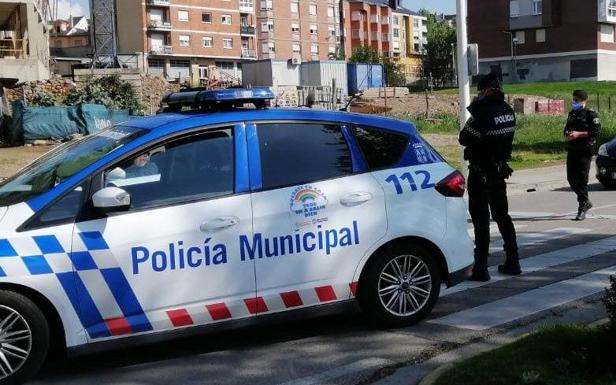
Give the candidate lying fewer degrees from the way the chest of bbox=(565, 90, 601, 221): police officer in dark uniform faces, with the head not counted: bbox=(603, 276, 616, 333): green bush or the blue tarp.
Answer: the green bush

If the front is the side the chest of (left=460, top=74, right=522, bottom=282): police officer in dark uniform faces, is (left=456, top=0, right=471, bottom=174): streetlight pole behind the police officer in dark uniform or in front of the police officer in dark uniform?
in front

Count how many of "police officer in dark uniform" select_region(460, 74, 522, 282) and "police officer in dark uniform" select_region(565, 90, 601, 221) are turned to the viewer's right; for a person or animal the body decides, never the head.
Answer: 0

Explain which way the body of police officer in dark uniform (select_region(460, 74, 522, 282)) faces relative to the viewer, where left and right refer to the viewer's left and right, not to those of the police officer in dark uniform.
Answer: facing away from the viewer and to the left of the viewer

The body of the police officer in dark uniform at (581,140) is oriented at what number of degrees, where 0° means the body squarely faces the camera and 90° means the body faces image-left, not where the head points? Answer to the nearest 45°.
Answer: approximately 45°

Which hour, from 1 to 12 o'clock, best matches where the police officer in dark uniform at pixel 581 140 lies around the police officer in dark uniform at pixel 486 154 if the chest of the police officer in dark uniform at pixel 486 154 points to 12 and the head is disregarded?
the police officer in dark uniform at pixel 581 140 is roughly at 2 o'clock from the police officer in dark uniform at pixel 486 154.

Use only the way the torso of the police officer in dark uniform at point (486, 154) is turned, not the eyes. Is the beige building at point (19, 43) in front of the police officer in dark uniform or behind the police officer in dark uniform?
in front

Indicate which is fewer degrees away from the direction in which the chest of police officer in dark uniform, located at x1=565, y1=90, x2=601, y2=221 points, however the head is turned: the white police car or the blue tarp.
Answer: the white police car
